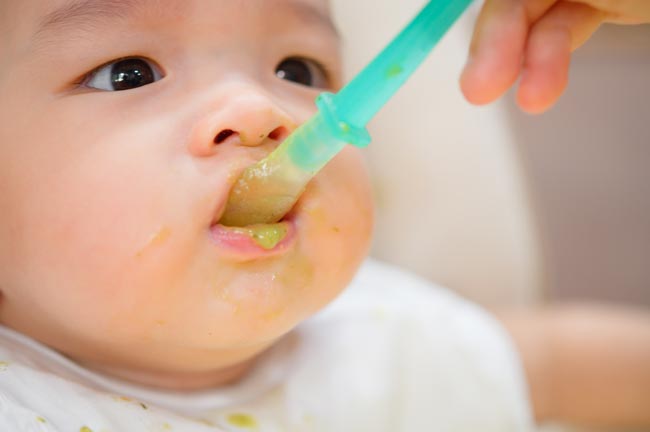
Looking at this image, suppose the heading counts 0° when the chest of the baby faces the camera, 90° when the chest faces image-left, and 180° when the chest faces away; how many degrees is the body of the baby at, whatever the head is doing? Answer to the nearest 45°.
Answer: approximately 315°
